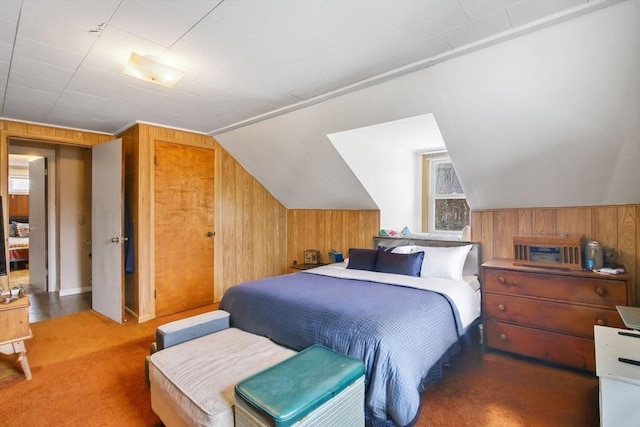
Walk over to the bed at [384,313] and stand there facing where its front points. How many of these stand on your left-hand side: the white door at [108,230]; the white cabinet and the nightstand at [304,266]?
1

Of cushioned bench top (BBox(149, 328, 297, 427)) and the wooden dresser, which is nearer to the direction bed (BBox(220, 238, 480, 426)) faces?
the cushioned bench top

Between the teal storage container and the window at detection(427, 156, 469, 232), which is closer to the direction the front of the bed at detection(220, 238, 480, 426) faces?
the teal storage container

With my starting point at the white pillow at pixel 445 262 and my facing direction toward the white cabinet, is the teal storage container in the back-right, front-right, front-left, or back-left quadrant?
front-right

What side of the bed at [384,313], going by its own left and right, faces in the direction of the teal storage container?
front

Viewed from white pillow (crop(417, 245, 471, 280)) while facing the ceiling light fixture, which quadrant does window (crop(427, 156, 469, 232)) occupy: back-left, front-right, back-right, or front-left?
back-right

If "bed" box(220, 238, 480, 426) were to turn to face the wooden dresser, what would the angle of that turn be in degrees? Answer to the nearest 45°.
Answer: approximately 135° to its left

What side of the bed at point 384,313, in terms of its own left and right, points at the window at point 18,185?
right

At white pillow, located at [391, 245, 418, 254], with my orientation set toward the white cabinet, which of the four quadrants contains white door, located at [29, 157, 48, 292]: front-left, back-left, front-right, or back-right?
back-right

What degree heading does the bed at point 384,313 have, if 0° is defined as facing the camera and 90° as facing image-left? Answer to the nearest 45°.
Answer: approximately 45°

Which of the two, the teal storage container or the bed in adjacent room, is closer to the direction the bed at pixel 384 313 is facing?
the teal storage container

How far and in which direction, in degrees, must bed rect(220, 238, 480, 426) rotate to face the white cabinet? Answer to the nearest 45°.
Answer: approximately 90° to its left

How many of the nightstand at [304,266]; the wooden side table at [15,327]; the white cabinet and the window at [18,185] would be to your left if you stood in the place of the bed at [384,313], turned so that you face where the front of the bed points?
1

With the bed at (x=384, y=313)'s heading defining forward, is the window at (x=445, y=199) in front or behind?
behind

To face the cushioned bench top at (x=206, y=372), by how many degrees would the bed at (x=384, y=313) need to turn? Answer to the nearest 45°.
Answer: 0° — it already faces it

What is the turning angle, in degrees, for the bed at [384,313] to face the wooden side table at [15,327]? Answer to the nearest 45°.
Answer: approximately 45° to its right

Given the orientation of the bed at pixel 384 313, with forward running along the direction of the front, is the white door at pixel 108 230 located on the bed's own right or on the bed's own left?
on the bed's own right

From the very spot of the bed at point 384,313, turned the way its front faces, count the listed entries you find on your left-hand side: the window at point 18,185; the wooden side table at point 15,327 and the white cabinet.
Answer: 1
